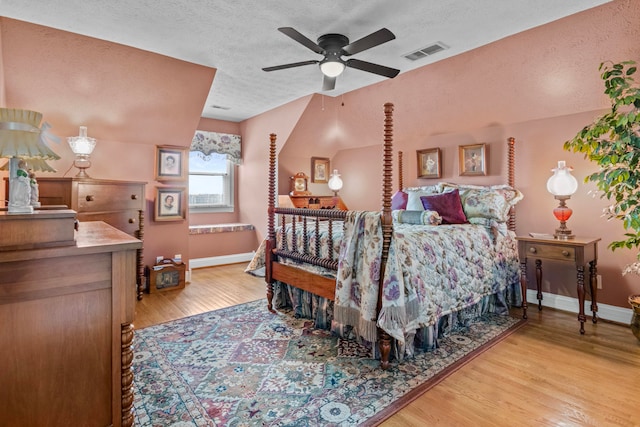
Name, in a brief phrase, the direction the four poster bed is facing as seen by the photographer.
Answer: facing the viewer and to the left of the viewer

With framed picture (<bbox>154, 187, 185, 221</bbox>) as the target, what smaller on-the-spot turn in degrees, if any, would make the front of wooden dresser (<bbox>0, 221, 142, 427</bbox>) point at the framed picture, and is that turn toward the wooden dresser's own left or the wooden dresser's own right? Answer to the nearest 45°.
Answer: approximately 45° to the wooden dresser's own left

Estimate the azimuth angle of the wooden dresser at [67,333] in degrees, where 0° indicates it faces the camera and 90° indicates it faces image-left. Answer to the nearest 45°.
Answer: approximately 225°

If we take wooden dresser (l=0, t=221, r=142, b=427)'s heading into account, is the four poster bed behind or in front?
in front

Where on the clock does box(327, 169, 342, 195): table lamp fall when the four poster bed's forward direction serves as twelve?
The table lamp is roughly at 4 o'clock from the four poster bed.

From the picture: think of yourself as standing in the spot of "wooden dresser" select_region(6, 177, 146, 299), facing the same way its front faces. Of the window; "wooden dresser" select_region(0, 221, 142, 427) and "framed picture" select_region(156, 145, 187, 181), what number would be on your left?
2

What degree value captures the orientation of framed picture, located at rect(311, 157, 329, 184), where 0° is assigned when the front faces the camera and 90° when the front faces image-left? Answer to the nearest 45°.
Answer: approximately 45°

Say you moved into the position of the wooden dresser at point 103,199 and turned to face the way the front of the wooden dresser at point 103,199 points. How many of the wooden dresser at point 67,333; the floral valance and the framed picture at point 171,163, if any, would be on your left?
2

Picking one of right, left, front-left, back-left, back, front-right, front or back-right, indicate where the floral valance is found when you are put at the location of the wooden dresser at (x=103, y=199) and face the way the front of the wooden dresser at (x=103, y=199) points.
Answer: left

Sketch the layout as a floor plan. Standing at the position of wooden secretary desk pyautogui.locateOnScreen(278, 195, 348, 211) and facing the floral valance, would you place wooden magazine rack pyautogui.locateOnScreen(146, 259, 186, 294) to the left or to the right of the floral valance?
left

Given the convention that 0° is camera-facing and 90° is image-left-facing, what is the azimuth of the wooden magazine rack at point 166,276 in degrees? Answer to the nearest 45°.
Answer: approximately 315°

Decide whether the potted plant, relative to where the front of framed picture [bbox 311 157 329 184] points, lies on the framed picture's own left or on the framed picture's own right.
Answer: on the framed picture's own left
